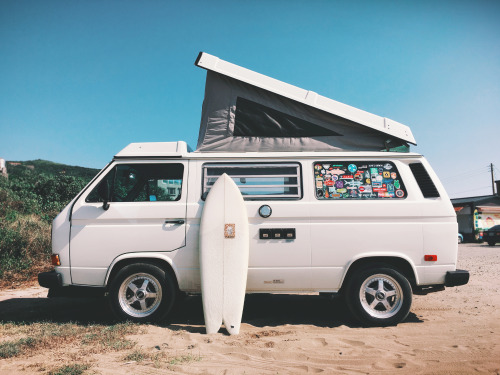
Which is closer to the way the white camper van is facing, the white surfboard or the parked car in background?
the white surfboard

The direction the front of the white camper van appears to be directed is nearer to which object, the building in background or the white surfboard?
the white surfboard

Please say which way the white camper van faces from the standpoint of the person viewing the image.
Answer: facing to the left of the viewer

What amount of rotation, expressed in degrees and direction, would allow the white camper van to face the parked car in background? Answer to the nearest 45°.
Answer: approximately 135° to its right

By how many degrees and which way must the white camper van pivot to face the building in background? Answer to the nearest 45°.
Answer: approximately 135° to its right
